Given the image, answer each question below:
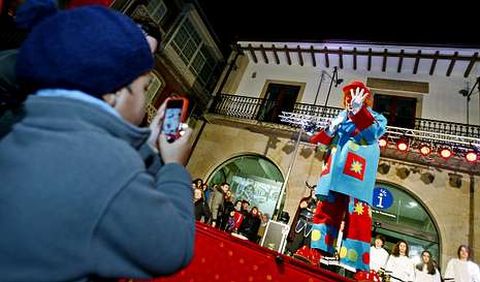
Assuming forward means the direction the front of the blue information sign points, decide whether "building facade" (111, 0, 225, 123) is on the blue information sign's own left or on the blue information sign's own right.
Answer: on the blue information sign's own right

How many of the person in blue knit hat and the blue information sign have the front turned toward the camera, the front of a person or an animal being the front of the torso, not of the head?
1

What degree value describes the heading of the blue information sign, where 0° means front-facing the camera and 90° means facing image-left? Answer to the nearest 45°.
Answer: approximately 0°

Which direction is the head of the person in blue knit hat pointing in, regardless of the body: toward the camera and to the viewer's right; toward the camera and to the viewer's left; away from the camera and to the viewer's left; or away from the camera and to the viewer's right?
away from the camera and to the viewer's right

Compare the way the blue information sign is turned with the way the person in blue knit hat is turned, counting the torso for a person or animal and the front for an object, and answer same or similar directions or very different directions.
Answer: very different directions

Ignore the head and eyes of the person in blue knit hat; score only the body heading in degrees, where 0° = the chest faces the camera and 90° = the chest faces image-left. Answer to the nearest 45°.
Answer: approximately 225°
